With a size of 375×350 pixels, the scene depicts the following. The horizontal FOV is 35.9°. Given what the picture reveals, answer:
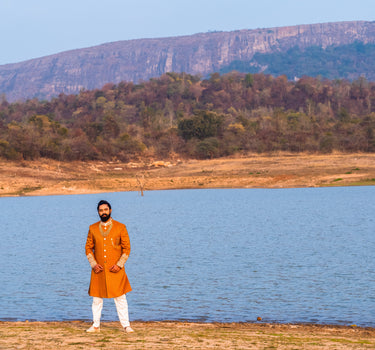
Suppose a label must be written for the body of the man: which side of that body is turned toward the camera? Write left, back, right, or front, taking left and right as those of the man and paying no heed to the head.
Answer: front
